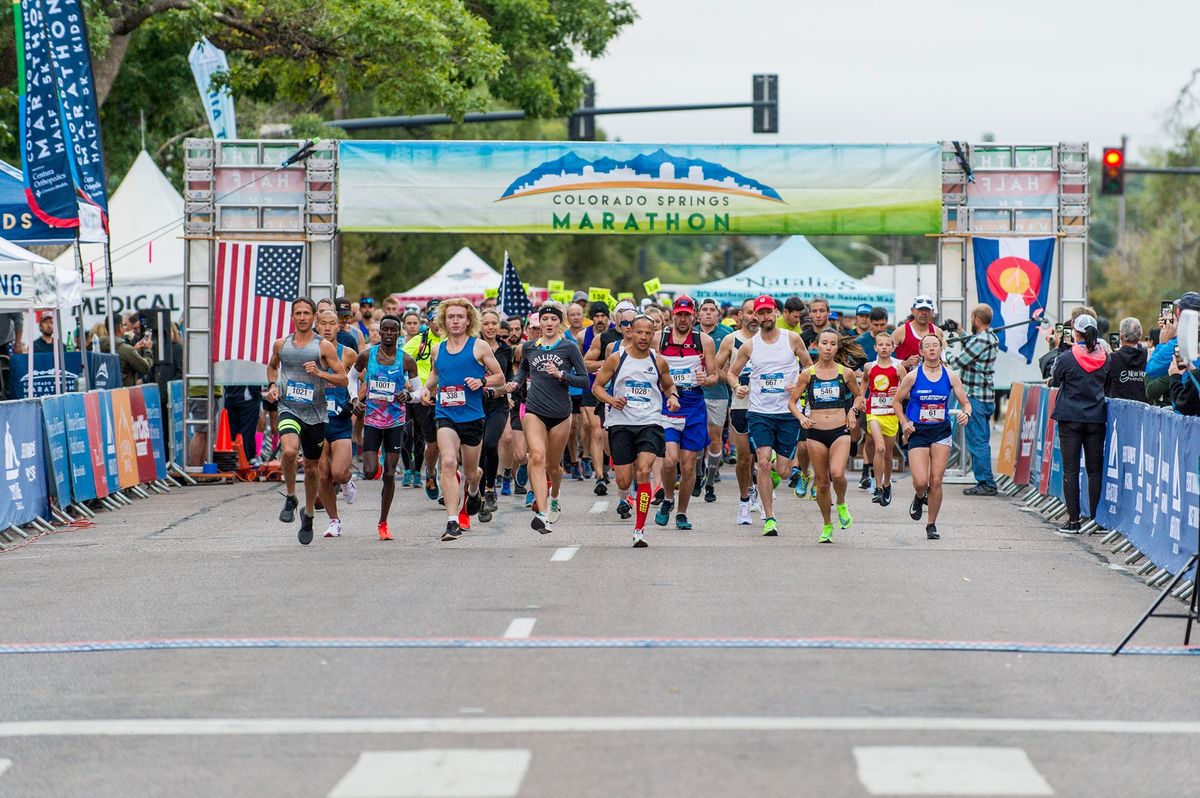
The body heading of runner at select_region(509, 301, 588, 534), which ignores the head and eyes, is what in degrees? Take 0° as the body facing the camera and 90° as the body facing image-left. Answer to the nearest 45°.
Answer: approximately 0°

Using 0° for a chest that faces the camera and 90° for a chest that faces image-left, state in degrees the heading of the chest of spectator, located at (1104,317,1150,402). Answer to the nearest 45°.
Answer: approximately 135°

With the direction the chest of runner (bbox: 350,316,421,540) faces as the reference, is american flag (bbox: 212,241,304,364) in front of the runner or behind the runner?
behind

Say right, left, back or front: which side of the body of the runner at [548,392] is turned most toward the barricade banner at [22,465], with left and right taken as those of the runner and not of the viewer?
right

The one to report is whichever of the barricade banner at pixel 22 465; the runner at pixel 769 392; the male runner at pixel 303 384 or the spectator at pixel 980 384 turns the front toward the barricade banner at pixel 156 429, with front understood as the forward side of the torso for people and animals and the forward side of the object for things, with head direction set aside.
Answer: the spectator

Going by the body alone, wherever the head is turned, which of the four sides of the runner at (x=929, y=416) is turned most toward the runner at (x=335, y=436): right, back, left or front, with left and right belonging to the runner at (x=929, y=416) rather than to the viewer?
right

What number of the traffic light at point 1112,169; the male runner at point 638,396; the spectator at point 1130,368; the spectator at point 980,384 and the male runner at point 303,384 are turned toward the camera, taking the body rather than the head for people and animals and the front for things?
3

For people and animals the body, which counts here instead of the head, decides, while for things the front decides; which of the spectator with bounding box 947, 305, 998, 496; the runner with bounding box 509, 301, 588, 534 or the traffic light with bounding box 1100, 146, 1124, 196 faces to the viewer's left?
the spectator

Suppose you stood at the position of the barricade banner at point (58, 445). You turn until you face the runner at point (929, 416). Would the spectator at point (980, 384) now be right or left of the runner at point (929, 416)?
left

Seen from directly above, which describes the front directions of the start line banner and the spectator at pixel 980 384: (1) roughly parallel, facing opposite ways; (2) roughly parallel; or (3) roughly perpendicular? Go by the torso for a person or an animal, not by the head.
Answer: roughly perpendicular

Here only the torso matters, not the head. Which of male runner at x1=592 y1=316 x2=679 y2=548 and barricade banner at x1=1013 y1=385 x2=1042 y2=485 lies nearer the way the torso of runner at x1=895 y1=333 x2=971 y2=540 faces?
the male runner
